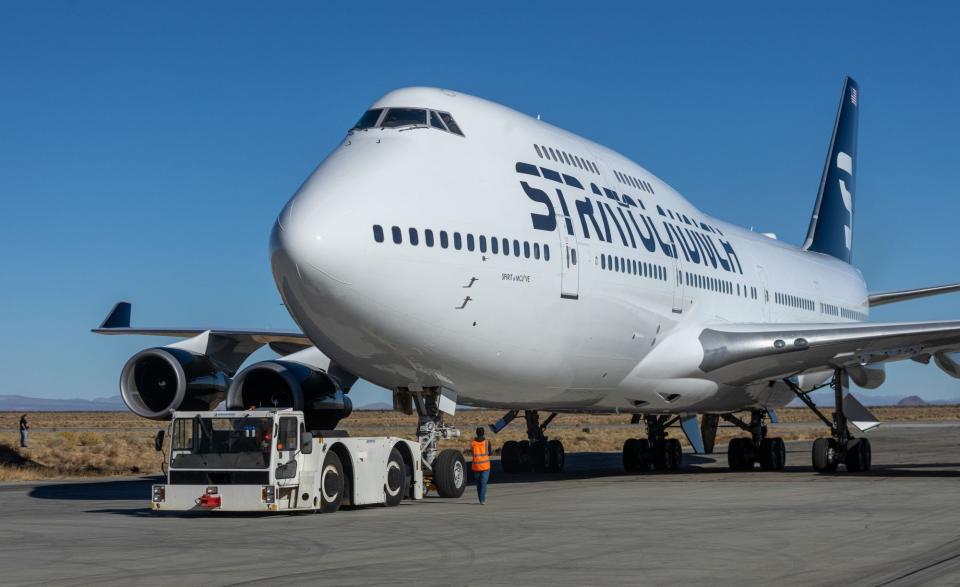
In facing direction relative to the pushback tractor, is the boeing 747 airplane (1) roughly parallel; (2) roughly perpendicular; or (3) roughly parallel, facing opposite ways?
roughly parallel

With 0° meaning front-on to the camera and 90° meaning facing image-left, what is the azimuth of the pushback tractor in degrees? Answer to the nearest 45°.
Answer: approximately 45°

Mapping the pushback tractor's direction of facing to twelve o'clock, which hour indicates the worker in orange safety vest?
The worker in orange safety vest is roughly at 7 o'clock from the pushback tractor.
